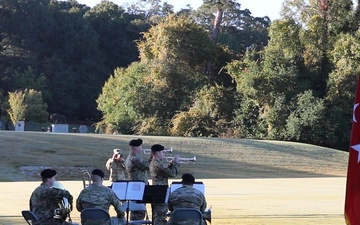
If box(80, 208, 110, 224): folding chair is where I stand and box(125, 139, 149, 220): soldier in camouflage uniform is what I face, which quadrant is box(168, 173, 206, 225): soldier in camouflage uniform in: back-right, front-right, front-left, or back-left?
front-right

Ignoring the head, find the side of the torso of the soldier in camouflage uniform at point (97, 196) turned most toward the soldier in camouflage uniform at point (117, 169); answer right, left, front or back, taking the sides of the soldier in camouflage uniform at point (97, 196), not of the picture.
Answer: front

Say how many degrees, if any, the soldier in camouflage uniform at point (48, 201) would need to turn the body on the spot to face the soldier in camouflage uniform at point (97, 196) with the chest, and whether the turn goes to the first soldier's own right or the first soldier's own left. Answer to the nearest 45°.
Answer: approximately 90° to the first soldier's own right

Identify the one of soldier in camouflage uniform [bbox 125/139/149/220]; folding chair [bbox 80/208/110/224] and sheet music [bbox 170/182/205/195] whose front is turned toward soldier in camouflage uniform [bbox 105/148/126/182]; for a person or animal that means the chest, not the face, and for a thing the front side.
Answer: the folding chair

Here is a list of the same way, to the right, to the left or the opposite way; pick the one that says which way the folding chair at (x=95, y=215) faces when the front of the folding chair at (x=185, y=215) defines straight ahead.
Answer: the same way

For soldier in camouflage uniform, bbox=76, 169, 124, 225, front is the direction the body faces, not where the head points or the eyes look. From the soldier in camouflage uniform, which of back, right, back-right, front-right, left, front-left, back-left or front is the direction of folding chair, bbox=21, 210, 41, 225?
left

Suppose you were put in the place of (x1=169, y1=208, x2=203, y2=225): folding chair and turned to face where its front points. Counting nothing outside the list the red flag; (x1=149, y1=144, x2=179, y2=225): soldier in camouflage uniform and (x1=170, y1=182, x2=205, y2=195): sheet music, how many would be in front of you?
2

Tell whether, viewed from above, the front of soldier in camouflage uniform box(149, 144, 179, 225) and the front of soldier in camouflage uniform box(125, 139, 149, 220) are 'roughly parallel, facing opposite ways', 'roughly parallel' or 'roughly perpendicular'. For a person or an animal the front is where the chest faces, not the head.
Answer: roughly parallel

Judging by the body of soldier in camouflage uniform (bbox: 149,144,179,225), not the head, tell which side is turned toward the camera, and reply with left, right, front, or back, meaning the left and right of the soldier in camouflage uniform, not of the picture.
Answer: right

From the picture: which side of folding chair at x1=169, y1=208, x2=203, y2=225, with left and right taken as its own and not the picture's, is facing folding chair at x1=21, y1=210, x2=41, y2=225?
left

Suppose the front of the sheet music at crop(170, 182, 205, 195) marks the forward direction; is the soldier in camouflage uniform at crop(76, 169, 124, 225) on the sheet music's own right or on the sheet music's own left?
on the sheet music's own right

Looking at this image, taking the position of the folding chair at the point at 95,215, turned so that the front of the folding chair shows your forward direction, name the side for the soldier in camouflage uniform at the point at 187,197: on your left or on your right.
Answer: on your right

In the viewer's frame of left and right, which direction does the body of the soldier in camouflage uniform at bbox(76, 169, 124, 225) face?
facing away from the viewer

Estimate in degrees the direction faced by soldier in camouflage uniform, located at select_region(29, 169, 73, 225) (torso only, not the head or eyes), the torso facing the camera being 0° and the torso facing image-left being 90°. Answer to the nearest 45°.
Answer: approximately 225°

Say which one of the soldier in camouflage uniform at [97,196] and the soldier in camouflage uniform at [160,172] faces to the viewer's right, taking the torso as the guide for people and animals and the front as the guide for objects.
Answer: the soldier in camouflage uniform at [160,172]
